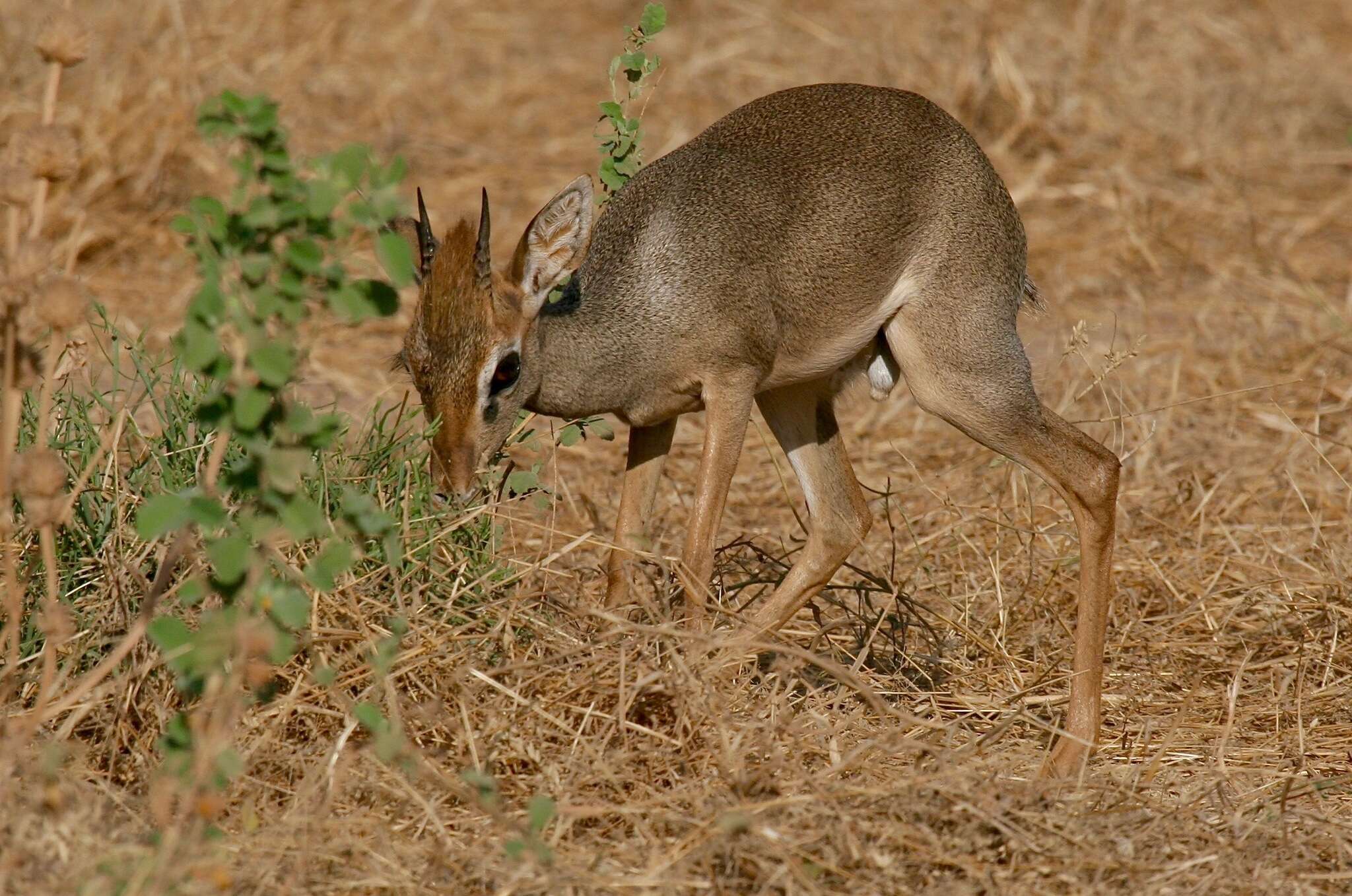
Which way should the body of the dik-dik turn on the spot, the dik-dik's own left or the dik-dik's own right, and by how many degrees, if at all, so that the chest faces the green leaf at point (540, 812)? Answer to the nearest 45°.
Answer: approximately 90° to the dik-dik's own left

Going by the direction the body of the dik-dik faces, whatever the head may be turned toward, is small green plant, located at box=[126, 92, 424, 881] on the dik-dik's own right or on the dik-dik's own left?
on the dik-dik's own left

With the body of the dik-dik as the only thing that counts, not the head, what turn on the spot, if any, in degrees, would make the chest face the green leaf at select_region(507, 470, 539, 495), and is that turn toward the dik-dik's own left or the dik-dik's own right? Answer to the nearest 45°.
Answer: approximately 45° to the dik-dik's own left

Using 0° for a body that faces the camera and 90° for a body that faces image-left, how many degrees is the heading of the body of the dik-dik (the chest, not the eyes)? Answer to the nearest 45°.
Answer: approximately 90°

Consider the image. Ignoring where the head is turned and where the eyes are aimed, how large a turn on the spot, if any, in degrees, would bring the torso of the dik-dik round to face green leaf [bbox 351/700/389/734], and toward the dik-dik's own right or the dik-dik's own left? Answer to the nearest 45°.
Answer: approximately 45° to the dik-dik's own left
